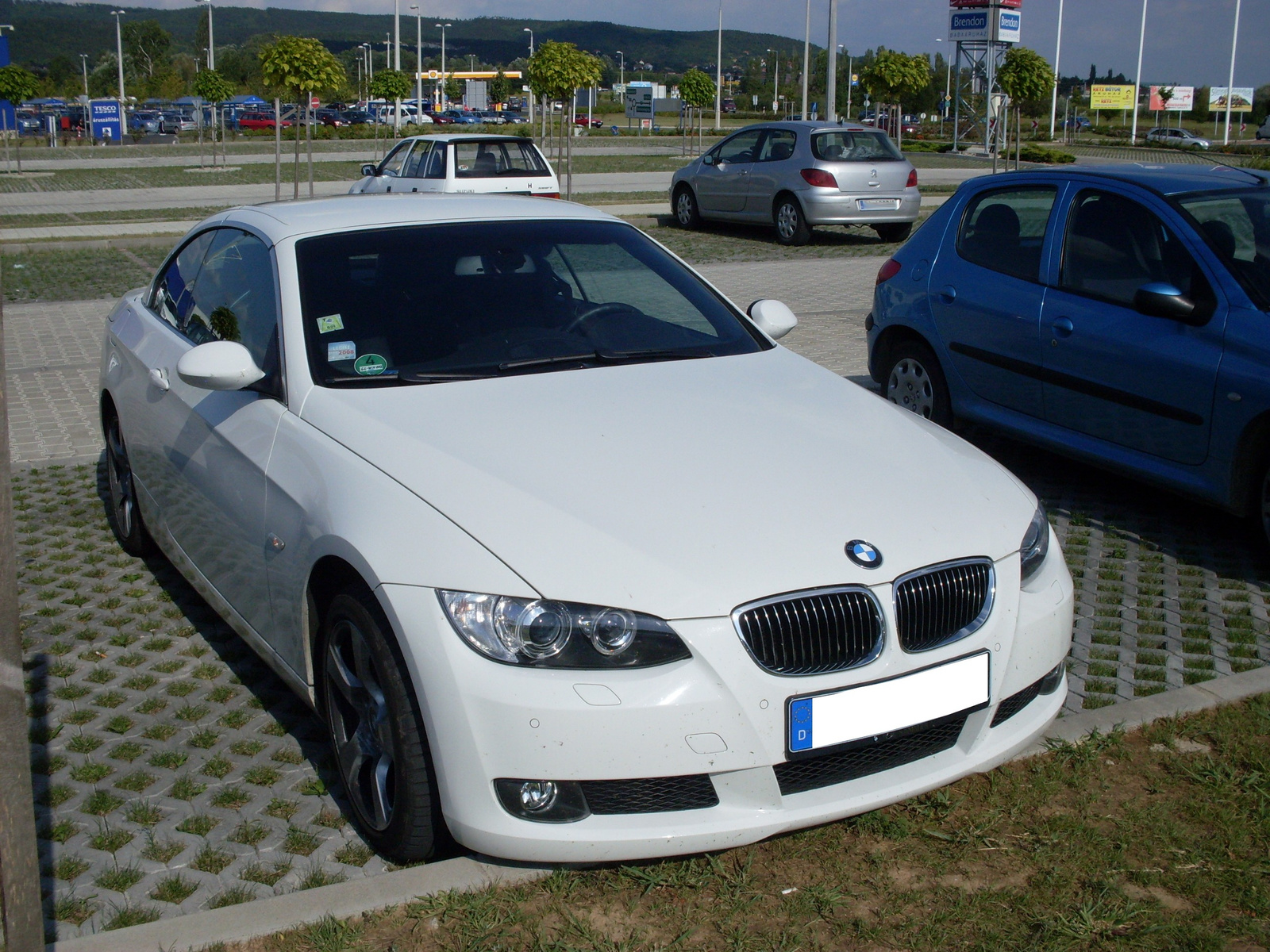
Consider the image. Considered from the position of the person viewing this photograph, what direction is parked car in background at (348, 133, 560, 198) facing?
facing away from the viewer and to the left of the viewer

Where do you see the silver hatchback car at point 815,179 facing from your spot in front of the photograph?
facing away from the viewer and to the left of the viewer

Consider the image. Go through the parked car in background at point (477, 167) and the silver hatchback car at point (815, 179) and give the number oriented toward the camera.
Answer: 0

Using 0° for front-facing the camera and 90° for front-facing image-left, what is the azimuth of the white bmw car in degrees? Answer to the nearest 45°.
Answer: approximately 315°

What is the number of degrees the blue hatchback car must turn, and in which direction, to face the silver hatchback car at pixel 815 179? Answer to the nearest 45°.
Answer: approximately 135° to its left

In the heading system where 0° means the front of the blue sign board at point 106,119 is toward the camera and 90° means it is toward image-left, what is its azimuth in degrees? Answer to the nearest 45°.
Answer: approximately 0°

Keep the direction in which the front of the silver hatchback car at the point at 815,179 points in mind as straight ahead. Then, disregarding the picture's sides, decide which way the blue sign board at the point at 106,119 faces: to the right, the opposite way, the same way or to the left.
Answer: the opposite way

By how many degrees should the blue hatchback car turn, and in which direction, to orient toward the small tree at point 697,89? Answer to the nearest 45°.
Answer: approximately 135° to its left

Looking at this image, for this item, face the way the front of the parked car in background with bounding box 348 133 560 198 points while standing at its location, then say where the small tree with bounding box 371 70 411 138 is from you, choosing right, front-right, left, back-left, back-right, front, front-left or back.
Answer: front-right

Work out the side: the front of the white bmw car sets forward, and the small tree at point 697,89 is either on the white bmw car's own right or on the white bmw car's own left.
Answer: on the white bmw car's own left

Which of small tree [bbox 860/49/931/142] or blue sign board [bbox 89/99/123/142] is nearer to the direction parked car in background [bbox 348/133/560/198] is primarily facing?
the blue sign board

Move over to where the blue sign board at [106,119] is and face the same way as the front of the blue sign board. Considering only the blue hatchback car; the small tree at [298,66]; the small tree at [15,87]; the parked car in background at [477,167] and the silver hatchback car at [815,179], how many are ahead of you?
5

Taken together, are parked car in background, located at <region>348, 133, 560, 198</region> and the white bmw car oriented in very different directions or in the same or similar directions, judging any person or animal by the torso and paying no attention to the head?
very different directions

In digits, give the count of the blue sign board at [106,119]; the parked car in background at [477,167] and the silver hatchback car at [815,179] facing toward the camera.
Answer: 1
